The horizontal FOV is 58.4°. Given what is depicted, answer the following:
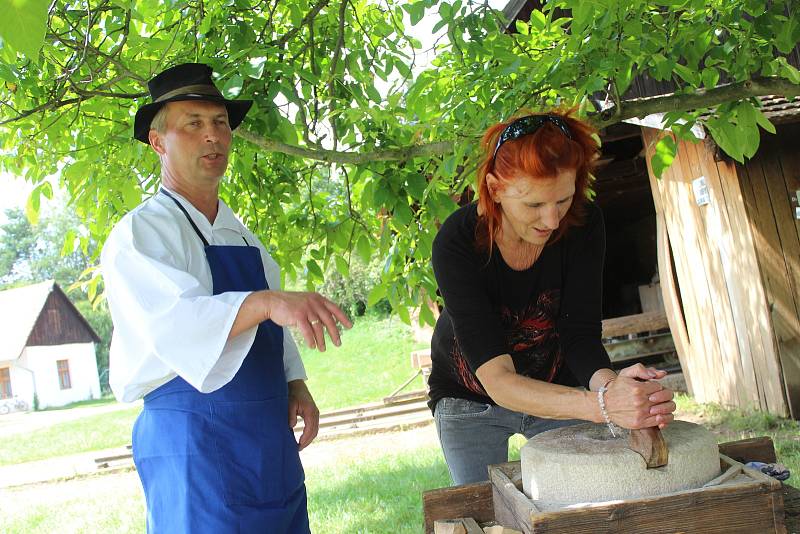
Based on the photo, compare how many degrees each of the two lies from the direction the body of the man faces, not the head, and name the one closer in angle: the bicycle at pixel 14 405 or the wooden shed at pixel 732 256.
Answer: the wooden shed

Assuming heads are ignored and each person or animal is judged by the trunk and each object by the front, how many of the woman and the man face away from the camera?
0

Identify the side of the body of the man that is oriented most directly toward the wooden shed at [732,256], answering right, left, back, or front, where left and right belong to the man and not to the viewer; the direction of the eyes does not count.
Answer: left

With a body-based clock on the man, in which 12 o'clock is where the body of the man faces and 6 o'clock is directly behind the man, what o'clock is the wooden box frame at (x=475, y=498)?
The wooden box frame is roughly at 11 o'clock from the man.

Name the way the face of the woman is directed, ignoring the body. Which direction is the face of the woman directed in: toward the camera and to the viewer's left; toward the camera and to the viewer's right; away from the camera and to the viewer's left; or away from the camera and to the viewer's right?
toward the camera and to the viewer's right

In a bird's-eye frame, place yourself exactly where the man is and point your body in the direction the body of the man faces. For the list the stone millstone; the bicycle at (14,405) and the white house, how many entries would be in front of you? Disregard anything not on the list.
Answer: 1

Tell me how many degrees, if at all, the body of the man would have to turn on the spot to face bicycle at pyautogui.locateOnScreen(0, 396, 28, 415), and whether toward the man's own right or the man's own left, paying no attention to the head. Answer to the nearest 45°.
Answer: approximately 135° to the man's own left

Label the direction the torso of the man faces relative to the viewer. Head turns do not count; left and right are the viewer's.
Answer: facing the viewer and to the right of the viewer

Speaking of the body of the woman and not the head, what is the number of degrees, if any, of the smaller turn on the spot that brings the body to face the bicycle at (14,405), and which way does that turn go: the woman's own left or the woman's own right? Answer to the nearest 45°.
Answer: approximately 180°

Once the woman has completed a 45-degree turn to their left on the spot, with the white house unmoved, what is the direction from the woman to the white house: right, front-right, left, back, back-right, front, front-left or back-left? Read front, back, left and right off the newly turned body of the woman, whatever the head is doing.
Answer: back-left

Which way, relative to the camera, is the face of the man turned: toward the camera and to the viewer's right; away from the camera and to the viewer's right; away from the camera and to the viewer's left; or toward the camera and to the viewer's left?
toward the camera and to the viewer's right

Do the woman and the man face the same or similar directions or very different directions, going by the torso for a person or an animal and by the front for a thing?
same or similar directions

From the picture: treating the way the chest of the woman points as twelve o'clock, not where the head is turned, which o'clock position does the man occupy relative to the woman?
The man is roughly at 4 o'clock from the woman.

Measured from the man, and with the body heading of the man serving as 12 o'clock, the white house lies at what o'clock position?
The white house is roughly at 7 o'clock from the man.
